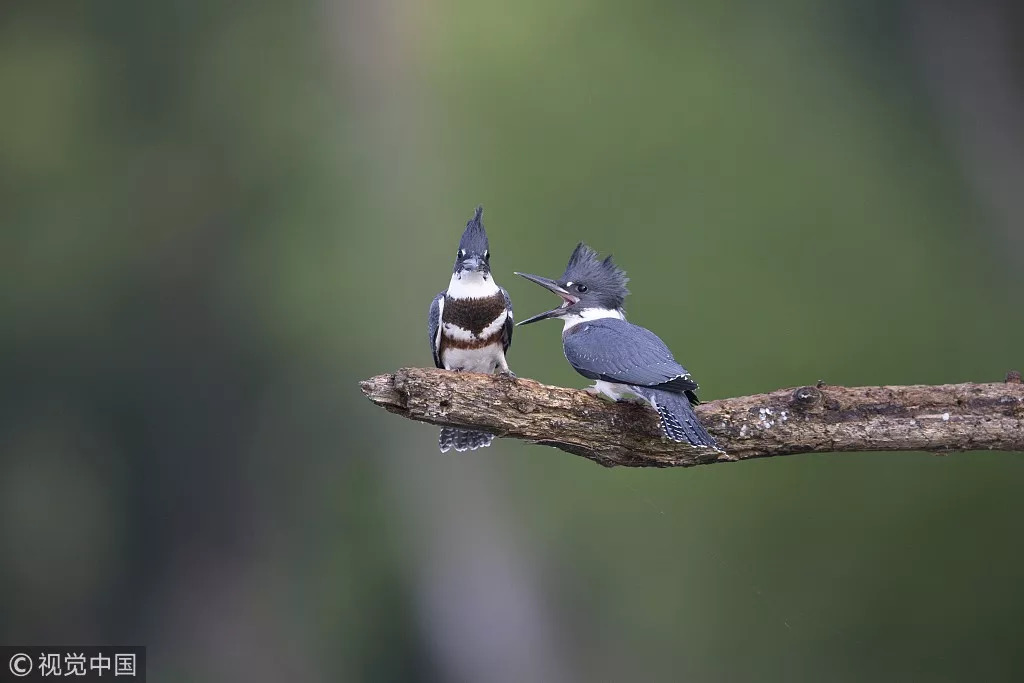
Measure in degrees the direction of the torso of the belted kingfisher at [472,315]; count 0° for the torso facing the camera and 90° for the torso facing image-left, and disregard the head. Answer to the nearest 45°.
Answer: approximately 0°

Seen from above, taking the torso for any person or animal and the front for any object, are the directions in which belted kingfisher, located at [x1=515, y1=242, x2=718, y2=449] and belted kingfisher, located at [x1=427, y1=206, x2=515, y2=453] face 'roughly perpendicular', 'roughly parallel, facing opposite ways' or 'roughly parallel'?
roughly perpendicular

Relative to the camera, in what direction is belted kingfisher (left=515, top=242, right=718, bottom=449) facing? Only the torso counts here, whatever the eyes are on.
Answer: to the viewer's left

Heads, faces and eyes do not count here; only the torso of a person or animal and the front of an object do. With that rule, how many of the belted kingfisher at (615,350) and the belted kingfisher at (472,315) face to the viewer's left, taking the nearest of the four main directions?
1
